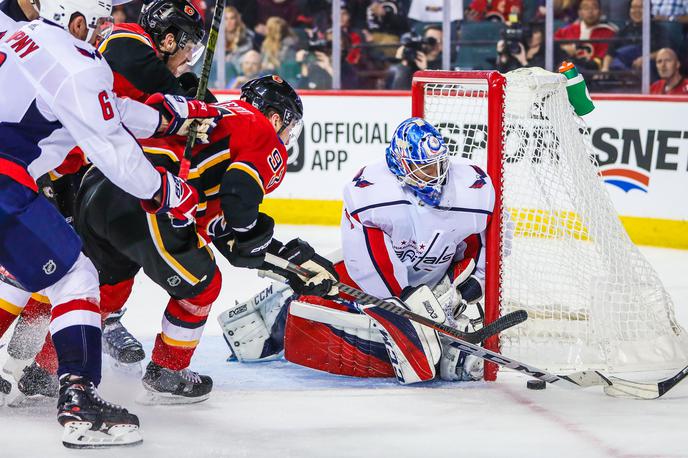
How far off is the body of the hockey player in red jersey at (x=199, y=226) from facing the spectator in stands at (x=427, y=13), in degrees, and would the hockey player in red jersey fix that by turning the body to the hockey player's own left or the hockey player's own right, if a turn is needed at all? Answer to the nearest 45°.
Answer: approximately 90° to the hockey player's own left

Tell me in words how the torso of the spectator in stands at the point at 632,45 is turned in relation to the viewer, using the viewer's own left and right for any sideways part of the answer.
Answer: facing the viewer

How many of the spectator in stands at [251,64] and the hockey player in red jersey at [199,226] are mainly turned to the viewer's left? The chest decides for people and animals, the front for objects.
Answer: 0

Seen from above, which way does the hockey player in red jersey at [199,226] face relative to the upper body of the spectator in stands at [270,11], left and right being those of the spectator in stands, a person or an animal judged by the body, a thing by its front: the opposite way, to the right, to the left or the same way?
to the left

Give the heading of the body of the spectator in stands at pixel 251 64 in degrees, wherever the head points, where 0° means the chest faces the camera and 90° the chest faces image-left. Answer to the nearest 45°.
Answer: approximately 0°

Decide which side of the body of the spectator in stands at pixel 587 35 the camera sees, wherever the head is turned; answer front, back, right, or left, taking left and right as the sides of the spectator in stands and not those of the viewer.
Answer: front

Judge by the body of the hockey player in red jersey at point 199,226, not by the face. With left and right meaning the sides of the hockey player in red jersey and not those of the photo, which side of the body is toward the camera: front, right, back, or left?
right

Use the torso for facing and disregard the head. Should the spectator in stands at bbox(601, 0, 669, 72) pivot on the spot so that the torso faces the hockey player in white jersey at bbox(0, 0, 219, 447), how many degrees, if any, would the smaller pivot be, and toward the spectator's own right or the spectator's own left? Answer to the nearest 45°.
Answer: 0° — they already face them

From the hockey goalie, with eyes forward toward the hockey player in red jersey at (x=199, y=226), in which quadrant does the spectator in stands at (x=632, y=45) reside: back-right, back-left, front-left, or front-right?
back-right

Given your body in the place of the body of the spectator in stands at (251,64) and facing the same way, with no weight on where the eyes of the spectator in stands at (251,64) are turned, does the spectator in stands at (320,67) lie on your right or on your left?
on your left

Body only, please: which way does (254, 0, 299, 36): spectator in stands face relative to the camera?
toward the camera

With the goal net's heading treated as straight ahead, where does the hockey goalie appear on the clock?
The hockey goalie is roughly at 11 o'clock from the goal net.
